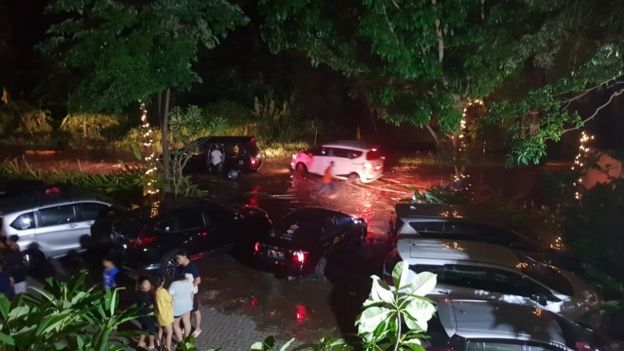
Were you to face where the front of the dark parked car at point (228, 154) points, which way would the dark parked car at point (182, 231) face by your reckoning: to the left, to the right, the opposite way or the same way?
to the right

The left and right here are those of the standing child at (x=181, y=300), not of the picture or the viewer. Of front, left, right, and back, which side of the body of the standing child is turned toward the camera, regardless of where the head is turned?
back

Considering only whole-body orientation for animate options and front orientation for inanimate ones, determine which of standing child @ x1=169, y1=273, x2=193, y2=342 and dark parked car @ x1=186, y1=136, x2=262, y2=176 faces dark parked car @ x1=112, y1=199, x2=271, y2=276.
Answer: the standing child

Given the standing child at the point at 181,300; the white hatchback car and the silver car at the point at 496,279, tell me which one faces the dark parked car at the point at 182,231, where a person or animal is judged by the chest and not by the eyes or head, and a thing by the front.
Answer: the standing child

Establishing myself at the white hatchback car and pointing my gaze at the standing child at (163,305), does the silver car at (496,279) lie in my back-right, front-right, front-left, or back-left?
front-left

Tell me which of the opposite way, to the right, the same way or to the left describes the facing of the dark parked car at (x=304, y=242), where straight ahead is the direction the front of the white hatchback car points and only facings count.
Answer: to the right

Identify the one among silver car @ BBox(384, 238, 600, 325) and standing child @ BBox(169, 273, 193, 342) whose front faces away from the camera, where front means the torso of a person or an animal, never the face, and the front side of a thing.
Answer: the standing child

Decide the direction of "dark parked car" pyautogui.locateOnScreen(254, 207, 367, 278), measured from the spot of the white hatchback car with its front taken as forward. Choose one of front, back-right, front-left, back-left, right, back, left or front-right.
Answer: back-left

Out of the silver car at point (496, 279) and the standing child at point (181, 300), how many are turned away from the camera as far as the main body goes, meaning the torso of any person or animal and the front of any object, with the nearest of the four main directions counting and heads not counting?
1

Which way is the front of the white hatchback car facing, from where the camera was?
facing away from the viewer and to the left of the viewer

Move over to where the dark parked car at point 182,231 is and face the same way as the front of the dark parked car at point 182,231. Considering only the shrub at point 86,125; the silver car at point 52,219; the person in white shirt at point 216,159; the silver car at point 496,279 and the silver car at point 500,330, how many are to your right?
2

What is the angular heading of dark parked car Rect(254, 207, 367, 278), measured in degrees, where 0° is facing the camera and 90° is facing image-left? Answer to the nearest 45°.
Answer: approximately 225°

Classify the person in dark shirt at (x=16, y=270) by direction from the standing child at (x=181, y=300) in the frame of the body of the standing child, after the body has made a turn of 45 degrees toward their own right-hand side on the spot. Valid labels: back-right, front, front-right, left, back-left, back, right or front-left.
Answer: left

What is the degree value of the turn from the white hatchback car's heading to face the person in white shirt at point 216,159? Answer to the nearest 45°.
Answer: approximately 45° to its left

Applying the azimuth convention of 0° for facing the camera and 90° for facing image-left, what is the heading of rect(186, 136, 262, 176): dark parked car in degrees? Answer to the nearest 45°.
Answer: approximately 135°
